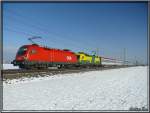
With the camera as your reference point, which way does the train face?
facing the viewer and to the left of the viewer
